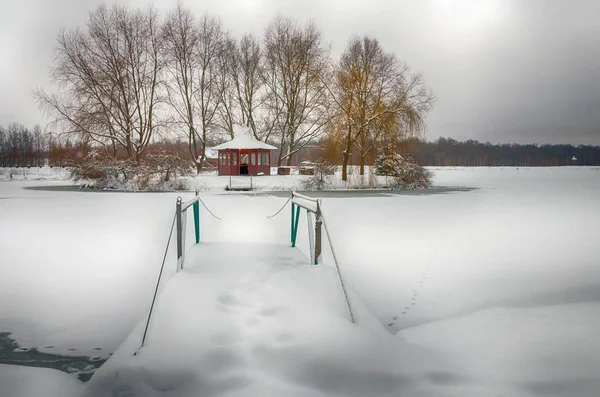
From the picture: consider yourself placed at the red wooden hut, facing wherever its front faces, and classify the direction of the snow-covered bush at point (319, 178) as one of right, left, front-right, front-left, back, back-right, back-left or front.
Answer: front-left

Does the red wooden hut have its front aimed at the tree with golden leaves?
no

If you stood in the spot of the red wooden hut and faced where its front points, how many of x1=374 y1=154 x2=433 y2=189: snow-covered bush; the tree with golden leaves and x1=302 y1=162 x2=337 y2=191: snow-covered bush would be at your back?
0

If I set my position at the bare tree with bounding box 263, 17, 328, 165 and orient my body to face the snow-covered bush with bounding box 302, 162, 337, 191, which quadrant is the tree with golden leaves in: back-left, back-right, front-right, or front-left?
front-left

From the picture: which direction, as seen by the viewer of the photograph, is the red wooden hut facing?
facing the viewer

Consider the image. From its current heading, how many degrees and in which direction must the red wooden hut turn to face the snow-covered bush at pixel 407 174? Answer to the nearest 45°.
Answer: approximately 45° to its left
